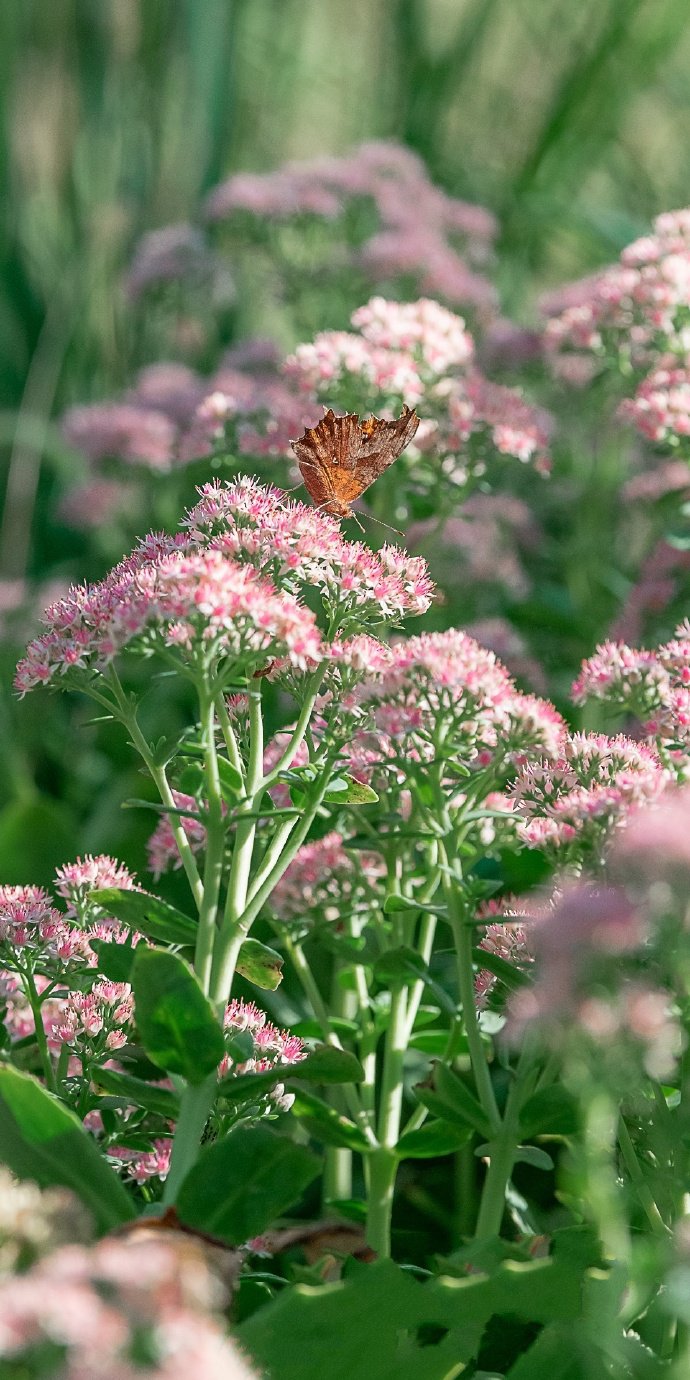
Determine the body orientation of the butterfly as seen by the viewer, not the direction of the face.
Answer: to the viewer's right

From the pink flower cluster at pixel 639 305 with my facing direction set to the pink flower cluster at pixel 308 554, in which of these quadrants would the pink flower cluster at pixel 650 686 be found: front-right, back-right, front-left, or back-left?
front-left

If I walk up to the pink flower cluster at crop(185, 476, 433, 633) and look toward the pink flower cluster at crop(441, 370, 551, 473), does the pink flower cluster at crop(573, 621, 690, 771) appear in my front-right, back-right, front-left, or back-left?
front-right
